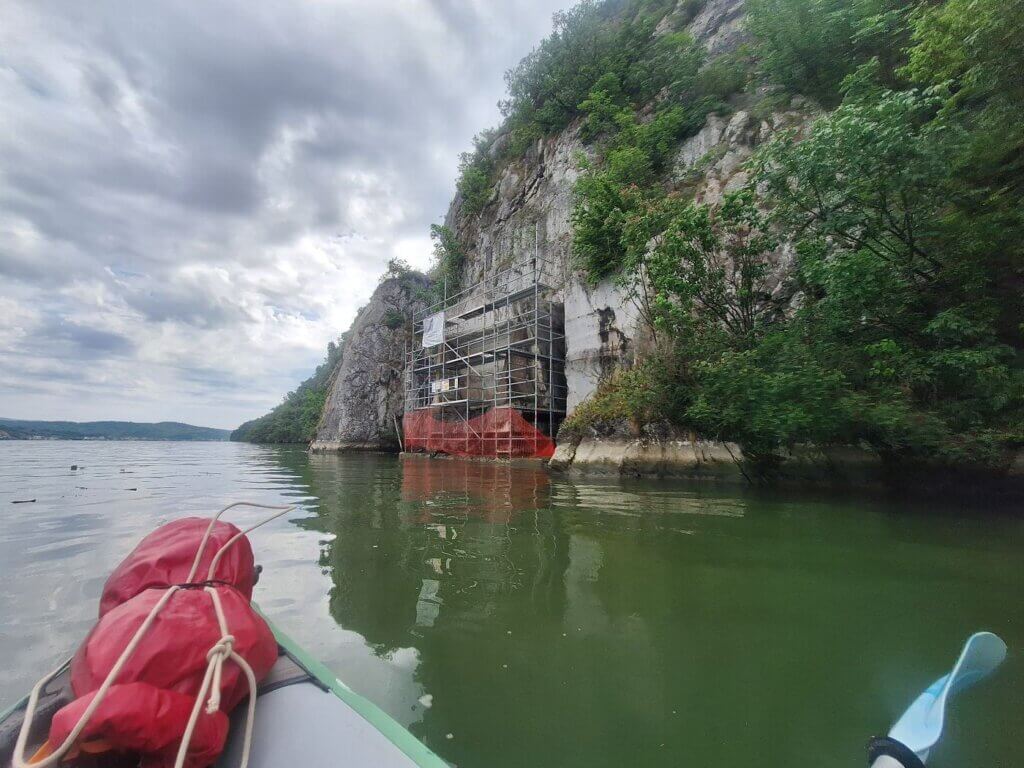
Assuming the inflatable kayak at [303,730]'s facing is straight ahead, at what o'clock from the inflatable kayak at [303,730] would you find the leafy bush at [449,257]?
The leafy bush is roughly at 1 o'clock from the inflatable kayak.

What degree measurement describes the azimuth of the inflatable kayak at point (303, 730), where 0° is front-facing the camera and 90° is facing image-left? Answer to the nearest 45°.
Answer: approximately 180°
